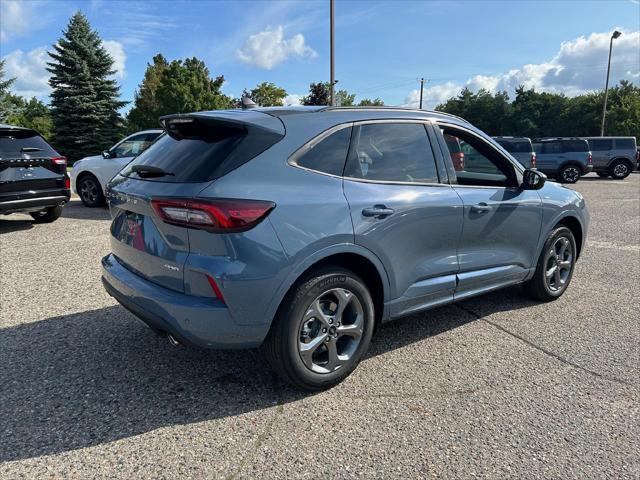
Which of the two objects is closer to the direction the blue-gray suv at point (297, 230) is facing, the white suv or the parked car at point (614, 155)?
the parked car

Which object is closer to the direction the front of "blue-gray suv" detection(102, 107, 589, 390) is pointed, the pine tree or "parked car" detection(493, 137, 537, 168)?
the parked car

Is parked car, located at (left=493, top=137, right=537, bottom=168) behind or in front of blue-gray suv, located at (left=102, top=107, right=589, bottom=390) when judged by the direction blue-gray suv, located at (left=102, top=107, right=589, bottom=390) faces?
in front

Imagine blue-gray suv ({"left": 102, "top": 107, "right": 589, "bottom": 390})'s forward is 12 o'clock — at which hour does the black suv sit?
The black suv is roughly at 9 o'clock from the blue-gray suv.

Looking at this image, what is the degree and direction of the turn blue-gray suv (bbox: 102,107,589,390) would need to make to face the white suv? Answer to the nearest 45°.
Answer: approximately 90° to its left

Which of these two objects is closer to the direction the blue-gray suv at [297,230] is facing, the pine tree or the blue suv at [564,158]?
the blue suv

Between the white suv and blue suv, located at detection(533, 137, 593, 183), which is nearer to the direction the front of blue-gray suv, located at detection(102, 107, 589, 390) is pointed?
the blue suv

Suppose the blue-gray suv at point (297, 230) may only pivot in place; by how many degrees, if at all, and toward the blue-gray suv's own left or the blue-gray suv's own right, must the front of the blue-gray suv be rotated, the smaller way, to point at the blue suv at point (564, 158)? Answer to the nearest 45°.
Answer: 0° — it already faces it

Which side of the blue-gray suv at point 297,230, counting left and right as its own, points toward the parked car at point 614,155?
front

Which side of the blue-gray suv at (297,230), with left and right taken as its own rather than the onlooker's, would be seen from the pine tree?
left

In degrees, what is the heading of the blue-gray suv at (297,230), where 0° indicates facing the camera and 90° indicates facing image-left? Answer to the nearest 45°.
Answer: approximately 225°

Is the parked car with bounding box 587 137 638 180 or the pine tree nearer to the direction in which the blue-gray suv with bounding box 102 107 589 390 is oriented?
the parked car
